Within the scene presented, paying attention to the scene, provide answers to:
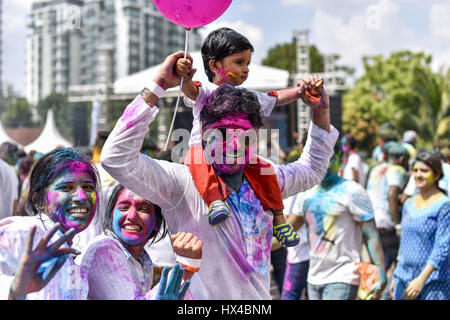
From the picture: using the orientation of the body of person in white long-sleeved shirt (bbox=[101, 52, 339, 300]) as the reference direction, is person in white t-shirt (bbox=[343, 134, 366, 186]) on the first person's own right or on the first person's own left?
on the first person's own left

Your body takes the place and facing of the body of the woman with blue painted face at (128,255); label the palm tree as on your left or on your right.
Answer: on your left

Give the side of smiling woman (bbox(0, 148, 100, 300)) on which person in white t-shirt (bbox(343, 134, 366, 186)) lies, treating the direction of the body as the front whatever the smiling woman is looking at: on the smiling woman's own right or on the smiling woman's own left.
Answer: on the smiling woman's own left

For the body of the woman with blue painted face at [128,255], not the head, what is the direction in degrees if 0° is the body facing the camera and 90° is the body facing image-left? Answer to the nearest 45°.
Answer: approximately 315°

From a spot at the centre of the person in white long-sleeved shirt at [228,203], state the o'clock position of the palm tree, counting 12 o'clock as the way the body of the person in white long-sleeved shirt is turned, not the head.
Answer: The palm tree is roughly at 8 o'clock from the person in white long-sleeved shirt.

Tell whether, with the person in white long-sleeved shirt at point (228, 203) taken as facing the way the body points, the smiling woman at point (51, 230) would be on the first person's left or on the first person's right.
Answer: on the first person's right
